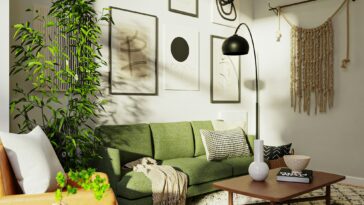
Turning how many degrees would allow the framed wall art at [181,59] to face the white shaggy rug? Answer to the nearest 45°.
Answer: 0° — it already faces it

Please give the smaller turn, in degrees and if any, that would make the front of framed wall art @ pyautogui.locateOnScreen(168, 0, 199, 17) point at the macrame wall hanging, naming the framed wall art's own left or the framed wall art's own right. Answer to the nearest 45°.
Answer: approximately 45° to the framed wall art's own left

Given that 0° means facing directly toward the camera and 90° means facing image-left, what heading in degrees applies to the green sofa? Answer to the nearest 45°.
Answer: approximately 315°

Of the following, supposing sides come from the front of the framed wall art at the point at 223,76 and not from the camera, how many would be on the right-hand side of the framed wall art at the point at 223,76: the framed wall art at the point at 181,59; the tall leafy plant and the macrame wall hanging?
2

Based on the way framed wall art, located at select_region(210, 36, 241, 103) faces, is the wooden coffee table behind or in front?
in front

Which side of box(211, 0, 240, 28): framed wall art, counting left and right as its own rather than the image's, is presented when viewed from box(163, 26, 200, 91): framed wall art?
right

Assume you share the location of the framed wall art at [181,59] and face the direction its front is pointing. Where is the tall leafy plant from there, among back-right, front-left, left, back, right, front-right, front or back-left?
right

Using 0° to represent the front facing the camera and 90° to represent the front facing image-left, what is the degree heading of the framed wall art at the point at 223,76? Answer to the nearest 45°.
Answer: approximately 315°

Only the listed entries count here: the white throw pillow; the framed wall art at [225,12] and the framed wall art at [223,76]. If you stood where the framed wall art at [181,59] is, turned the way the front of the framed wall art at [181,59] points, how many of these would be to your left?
2
